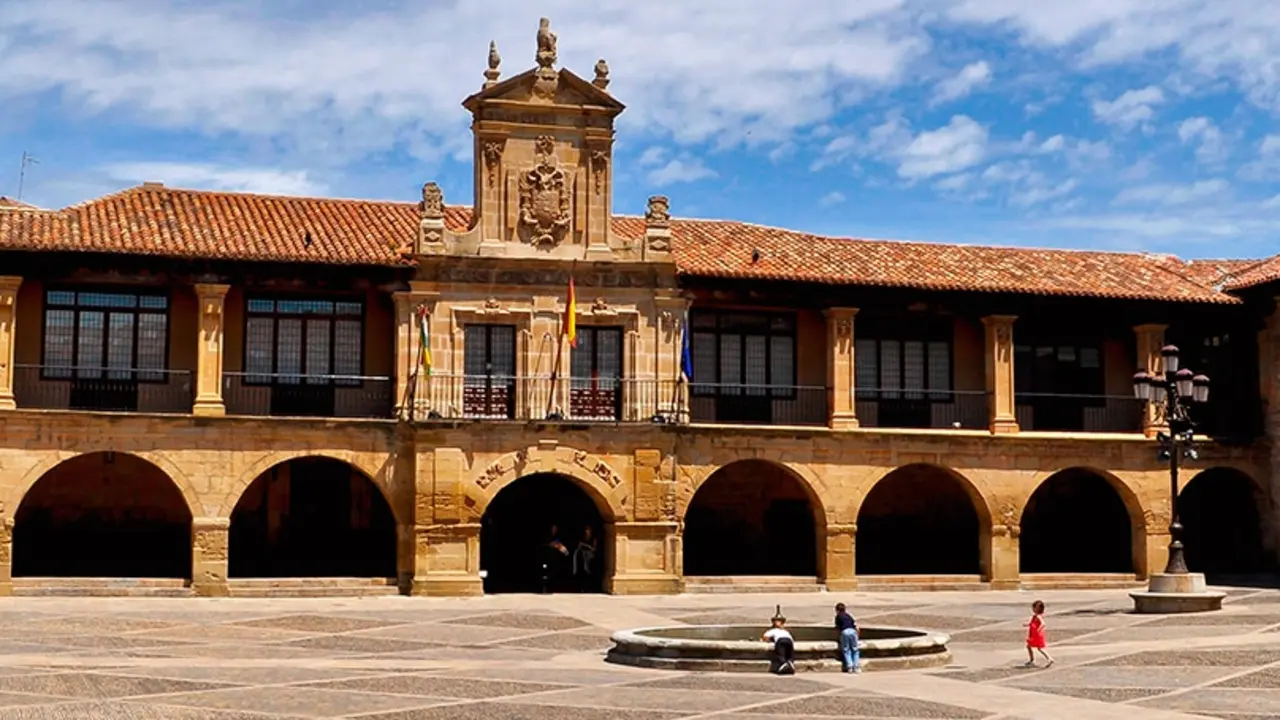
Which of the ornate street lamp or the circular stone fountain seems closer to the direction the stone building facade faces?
the circular stone fountain

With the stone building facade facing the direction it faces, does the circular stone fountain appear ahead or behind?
ahead

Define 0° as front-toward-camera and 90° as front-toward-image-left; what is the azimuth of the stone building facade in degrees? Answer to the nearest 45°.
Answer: approximately 0°
